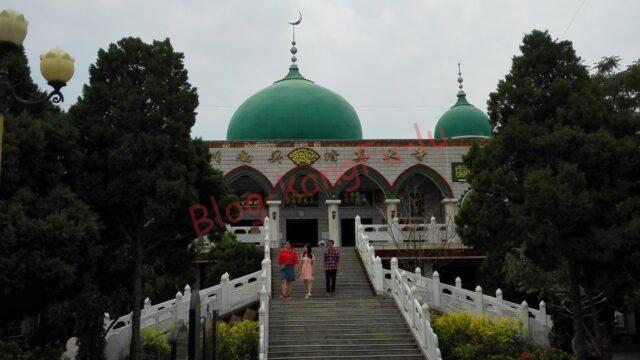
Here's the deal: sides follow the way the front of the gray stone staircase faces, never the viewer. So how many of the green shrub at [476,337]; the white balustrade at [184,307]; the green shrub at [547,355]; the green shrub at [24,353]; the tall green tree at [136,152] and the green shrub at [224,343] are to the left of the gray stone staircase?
2

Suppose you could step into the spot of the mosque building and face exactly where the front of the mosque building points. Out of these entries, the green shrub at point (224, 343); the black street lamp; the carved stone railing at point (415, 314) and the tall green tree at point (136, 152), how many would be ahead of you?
4

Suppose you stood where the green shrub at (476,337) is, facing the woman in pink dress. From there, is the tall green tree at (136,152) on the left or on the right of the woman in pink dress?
left

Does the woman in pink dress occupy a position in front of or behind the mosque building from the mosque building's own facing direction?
in front

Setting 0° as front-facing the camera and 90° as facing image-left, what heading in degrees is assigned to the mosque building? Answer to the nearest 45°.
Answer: approximately 0°

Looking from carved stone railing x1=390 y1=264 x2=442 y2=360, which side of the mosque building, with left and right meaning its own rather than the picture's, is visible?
front

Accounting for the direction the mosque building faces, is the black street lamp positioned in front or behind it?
in front

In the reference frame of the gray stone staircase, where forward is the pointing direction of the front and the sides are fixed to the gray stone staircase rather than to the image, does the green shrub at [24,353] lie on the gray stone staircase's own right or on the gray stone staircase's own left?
on the gray stone staircase's own right

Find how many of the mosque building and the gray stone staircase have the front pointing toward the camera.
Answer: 2

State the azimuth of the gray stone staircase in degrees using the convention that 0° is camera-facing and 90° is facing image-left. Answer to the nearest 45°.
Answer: approximately 0°
